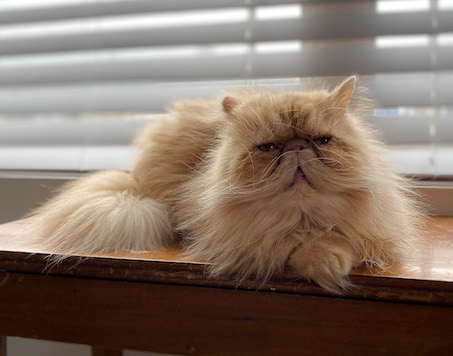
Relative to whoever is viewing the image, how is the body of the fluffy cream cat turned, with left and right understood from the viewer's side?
facing the viewer and to the right of the viewer

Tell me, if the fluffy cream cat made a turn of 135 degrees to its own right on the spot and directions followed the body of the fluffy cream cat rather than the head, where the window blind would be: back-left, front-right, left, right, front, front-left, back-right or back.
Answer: right
